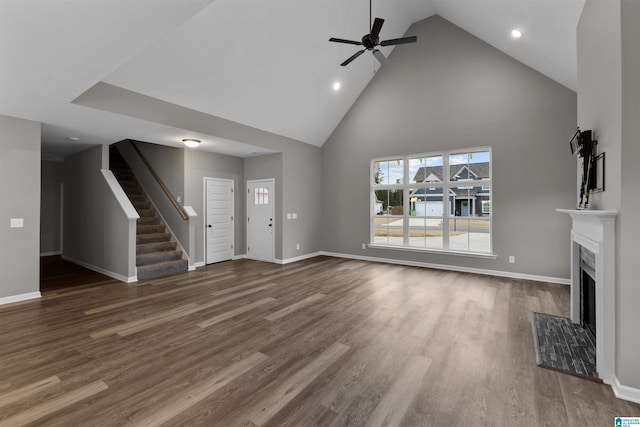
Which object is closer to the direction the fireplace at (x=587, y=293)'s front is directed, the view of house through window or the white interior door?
the white interior door

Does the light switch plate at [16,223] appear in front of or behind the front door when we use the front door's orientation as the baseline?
in front

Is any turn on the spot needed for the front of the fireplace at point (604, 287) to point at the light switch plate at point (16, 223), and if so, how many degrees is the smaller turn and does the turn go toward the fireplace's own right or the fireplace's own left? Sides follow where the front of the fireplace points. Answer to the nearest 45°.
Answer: approximately 45° to the fireplace's own left

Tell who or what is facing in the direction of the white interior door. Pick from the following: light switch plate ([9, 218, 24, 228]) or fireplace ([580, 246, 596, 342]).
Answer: the fireplace

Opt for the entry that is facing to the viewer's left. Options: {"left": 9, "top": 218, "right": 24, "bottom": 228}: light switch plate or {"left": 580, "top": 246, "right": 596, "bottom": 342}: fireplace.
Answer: the fireplace

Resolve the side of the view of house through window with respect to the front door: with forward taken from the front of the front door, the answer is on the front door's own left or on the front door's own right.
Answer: on the front door's own left

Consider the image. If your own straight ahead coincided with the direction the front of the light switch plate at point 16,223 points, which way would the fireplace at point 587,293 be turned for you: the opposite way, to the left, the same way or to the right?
the opposite way

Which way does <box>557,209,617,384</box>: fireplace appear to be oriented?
to the viewer's left

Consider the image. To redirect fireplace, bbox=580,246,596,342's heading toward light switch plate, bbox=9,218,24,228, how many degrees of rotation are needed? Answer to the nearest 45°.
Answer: approximately 45° to its left

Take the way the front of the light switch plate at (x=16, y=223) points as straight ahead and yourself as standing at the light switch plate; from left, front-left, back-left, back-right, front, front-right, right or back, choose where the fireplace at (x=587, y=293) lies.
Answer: front-left

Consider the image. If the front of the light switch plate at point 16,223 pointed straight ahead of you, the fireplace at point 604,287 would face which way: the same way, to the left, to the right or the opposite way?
the opposite way

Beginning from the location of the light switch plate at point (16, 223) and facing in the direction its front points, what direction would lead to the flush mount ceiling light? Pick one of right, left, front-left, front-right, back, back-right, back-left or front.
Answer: left

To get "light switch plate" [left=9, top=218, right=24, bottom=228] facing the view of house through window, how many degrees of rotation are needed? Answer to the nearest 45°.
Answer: approximately 45° to its left
